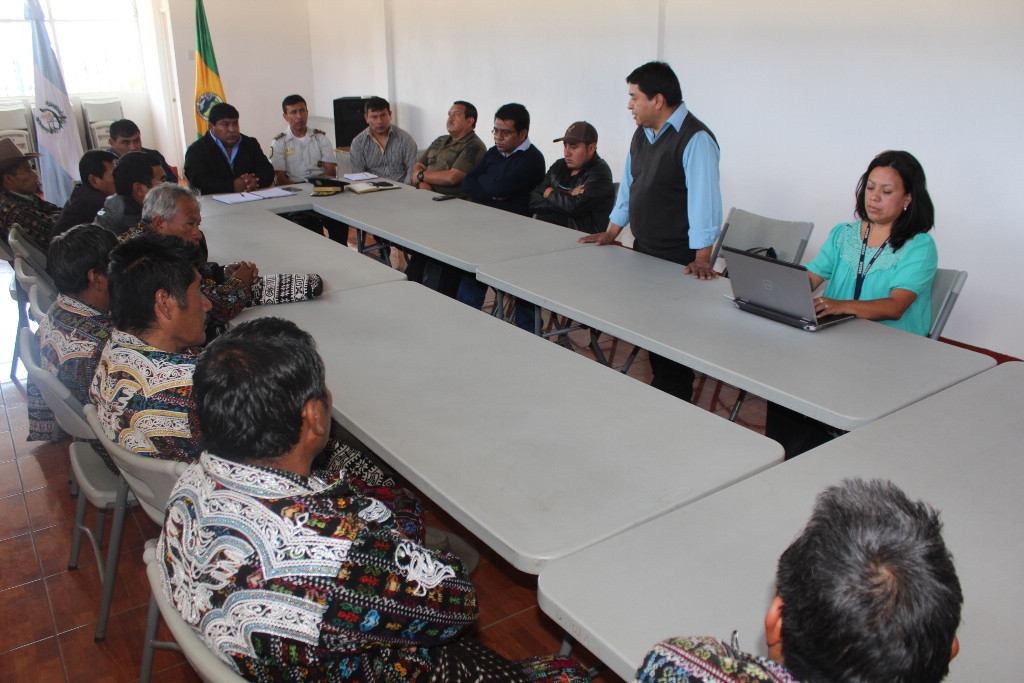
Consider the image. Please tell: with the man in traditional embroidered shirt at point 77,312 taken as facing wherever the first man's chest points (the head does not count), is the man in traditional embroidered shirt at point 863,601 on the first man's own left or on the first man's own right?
on the first man's own right

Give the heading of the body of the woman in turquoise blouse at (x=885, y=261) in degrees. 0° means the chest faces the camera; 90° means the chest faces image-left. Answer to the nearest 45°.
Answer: approximately 45°

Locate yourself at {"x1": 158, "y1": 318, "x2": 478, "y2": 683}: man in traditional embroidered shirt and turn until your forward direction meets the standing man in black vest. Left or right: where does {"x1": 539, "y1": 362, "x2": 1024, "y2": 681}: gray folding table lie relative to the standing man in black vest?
right

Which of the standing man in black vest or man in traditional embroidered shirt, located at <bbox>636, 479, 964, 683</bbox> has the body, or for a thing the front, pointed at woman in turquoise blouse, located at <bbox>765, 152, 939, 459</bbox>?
the man in traditional embroidered shirt

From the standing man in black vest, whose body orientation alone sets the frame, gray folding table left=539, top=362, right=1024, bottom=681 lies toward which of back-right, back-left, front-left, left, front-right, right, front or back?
front-left

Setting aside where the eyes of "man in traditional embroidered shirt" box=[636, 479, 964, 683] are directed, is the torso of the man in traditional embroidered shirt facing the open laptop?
yes

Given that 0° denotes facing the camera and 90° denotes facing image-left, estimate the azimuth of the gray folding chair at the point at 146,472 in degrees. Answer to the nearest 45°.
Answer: approximately 225°

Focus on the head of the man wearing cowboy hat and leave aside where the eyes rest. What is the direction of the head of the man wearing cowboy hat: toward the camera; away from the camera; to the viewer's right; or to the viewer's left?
to the viewer's right

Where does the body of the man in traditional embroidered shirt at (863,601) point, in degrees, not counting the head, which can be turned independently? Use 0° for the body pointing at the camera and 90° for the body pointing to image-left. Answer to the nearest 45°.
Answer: approximately 180°
